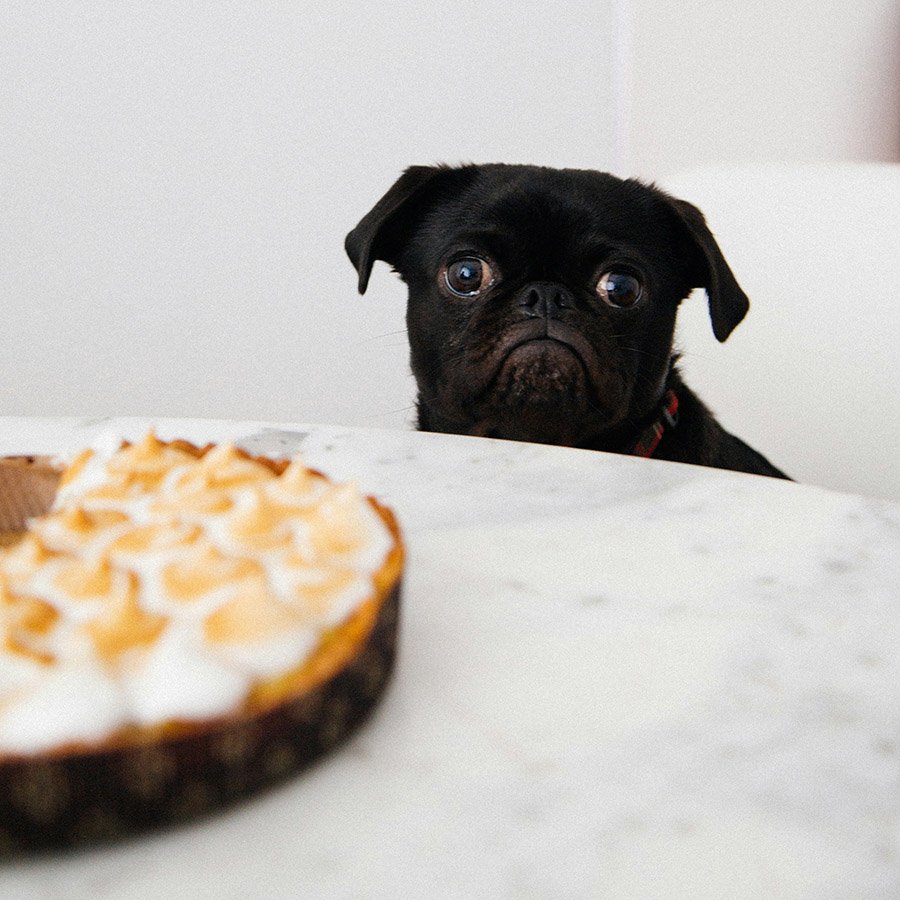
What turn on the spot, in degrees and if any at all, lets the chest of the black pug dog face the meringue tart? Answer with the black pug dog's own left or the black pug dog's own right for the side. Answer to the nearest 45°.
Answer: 0° — it already faces it

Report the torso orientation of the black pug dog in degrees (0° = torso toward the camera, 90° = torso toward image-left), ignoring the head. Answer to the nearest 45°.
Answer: approximately 0°
